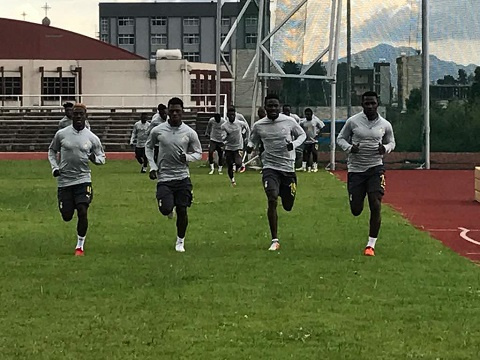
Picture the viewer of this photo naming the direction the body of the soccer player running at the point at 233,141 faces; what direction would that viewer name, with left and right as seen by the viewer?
facing the viewer

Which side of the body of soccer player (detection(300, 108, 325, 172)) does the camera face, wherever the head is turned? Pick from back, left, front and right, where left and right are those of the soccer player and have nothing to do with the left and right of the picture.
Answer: front

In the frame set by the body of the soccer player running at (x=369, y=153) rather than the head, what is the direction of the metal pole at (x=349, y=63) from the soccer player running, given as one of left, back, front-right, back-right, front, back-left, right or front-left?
back

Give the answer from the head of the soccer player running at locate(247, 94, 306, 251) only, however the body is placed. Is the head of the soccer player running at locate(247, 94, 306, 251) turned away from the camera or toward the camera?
toward the camera

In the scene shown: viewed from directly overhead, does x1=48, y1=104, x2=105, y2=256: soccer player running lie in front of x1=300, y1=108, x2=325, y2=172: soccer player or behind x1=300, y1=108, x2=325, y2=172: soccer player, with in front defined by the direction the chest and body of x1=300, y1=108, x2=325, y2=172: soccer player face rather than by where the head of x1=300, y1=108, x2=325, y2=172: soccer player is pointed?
in front

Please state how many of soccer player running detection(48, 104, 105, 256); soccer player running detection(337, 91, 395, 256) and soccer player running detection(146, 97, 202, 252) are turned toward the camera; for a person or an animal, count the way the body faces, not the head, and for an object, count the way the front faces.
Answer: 3

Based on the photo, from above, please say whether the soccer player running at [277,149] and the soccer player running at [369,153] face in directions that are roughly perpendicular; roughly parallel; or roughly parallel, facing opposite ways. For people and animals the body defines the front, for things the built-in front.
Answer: roughly parallel

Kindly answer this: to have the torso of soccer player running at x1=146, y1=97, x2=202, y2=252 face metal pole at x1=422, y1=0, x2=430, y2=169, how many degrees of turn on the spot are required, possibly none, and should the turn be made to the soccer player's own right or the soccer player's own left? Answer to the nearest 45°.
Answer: approximately 180°

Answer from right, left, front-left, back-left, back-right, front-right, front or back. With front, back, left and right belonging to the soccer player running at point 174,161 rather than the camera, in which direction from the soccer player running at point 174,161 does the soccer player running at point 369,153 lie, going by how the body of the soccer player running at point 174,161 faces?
left

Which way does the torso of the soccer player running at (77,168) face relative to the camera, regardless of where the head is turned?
toward the camera

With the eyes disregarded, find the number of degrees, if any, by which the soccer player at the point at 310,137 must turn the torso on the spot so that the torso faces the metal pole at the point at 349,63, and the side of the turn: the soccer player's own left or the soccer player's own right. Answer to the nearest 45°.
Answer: approximately 180°

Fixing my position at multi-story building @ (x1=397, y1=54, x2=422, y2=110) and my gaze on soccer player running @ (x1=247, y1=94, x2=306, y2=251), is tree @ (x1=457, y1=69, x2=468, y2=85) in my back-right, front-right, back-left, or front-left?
back-left
